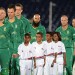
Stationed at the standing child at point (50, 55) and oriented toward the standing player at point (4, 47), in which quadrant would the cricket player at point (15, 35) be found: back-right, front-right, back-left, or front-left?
front-right

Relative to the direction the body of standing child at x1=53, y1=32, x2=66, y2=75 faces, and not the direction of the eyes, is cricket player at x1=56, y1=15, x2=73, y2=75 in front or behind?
behind

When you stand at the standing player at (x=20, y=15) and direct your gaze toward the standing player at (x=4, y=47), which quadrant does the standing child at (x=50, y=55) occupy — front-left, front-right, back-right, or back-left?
back-left

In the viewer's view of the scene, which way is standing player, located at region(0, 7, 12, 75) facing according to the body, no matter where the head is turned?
toward the camera

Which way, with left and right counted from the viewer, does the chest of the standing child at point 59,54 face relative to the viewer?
facing the viewer and to the left of the viewer

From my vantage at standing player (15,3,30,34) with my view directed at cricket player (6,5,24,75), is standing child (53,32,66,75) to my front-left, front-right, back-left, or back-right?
back-left

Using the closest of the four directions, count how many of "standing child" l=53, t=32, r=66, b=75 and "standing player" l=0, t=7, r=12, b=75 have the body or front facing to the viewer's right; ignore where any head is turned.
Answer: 0
